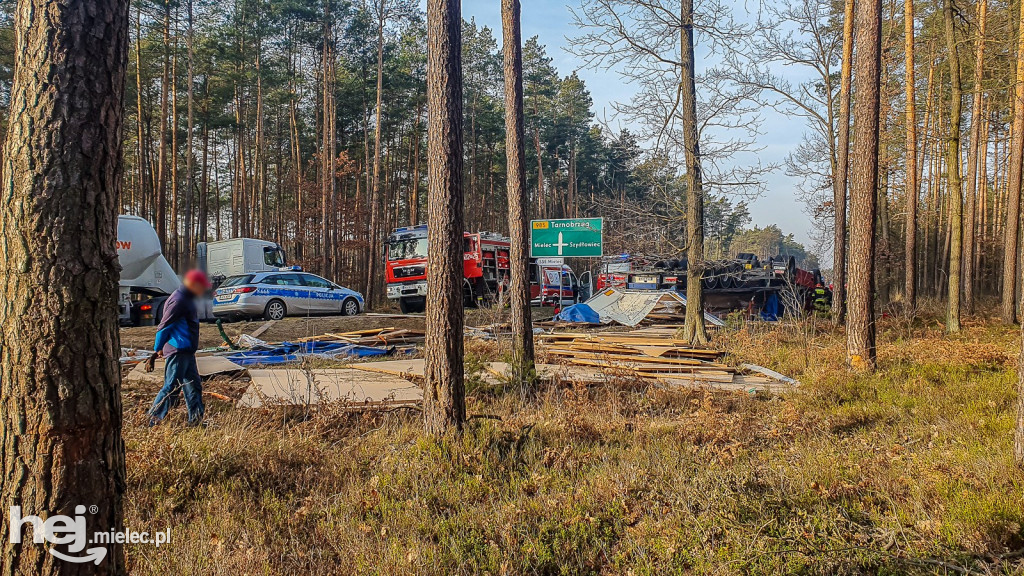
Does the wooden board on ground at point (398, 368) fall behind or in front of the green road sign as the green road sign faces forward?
in front

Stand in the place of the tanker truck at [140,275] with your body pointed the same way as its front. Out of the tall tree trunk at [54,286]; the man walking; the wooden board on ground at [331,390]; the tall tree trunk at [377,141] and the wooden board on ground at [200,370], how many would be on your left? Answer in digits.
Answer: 4

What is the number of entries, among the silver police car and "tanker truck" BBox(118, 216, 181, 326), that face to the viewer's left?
1

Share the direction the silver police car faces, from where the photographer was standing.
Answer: facing away from the viewer and to the right of the viewer

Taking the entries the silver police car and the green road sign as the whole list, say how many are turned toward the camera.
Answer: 1

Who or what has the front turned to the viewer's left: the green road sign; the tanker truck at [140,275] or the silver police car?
the tanker truck

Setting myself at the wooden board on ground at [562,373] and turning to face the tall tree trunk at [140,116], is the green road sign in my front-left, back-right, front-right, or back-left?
front-right

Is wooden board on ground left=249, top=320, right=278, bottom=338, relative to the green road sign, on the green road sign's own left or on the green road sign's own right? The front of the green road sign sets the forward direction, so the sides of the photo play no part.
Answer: on the green road sign's own right

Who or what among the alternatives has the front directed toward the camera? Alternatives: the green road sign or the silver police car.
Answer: the green road sign

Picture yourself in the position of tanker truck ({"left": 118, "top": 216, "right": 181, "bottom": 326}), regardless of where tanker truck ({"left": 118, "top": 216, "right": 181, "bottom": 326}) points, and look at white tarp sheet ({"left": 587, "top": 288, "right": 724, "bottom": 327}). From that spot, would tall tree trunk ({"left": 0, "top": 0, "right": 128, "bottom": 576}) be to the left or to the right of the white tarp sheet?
right

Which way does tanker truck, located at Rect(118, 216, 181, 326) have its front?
to the viewer's left

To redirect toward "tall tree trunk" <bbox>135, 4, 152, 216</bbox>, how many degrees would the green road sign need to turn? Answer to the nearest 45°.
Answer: approximately 135° to its right

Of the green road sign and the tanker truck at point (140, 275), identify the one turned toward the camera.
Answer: the green road sign

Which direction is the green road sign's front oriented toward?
toward the camera
